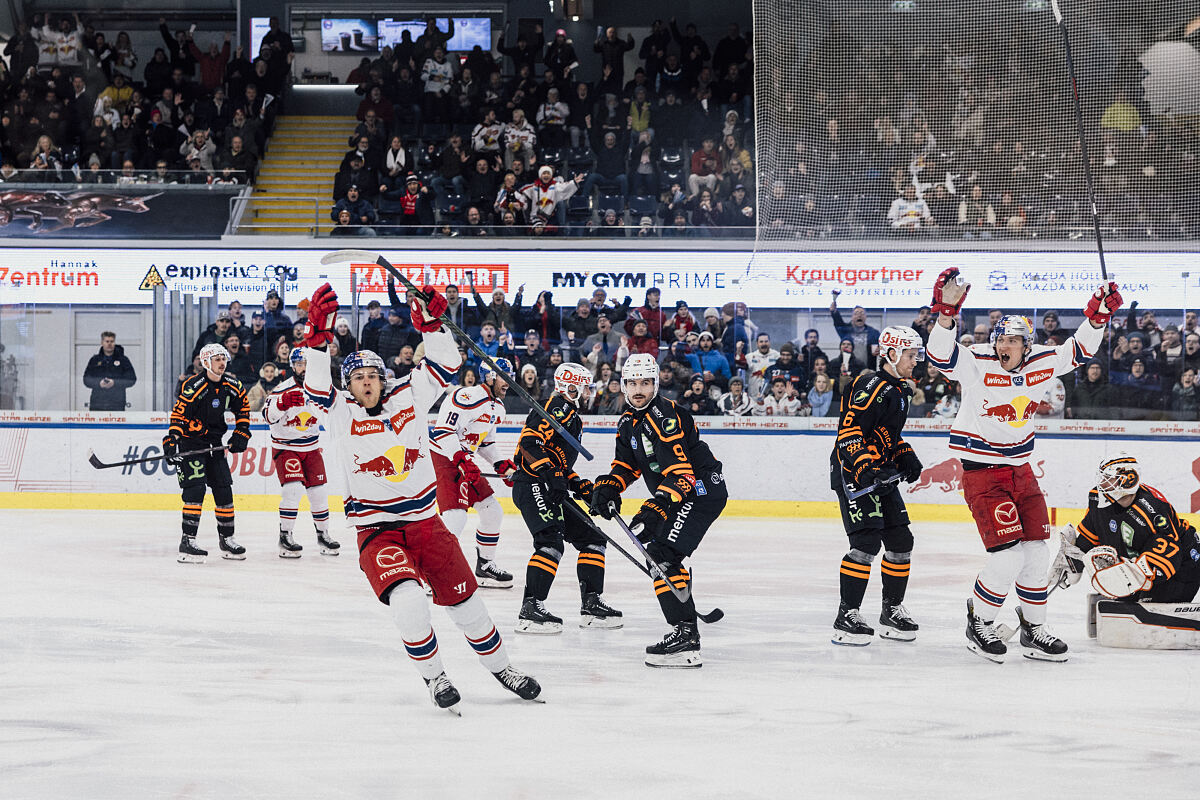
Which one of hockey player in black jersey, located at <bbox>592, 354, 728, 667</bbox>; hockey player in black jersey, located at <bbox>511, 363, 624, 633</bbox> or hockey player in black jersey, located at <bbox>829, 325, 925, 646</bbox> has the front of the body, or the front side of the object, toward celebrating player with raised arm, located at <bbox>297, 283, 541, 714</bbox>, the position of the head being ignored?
hockey player in black jersey, located at <bbox>592, 354, 728, 667</bbox>

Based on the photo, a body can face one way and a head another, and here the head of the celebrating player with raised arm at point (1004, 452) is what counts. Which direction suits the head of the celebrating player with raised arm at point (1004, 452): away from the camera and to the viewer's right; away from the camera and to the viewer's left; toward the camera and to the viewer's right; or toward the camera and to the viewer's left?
toward the camera and to the viewer's left

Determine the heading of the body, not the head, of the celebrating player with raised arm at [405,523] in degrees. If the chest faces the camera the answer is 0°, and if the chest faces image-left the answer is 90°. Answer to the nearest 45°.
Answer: approximately 0°

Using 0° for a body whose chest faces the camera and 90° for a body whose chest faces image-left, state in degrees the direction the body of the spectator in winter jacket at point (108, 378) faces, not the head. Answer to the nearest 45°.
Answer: approximately 0°

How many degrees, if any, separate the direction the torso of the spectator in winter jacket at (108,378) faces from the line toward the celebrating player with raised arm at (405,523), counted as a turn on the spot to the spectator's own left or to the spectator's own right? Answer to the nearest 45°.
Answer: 0° — they already face them

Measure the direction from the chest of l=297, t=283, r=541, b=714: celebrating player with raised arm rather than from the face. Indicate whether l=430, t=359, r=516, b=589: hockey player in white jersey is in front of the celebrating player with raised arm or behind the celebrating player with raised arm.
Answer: behind

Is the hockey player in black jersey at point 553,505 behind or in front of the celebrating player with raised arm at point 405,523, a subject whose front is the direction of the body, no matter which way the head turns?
behind

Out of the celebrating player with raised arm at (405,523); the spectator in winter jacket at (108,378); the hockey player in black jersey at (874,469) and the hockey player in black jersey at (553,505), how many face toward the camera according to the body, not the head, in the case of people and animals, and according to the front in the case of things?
2

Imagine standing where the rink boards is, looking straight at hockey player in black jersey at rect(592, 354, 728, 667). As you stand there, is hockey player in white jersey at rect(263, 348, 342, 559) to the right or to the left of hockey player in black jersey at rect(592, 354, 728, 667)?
right

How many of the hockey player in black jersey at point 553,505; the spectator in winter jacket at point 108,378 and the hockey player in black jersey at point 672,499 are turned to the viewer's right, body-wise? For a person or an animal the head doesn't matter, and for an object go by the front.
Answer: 1
